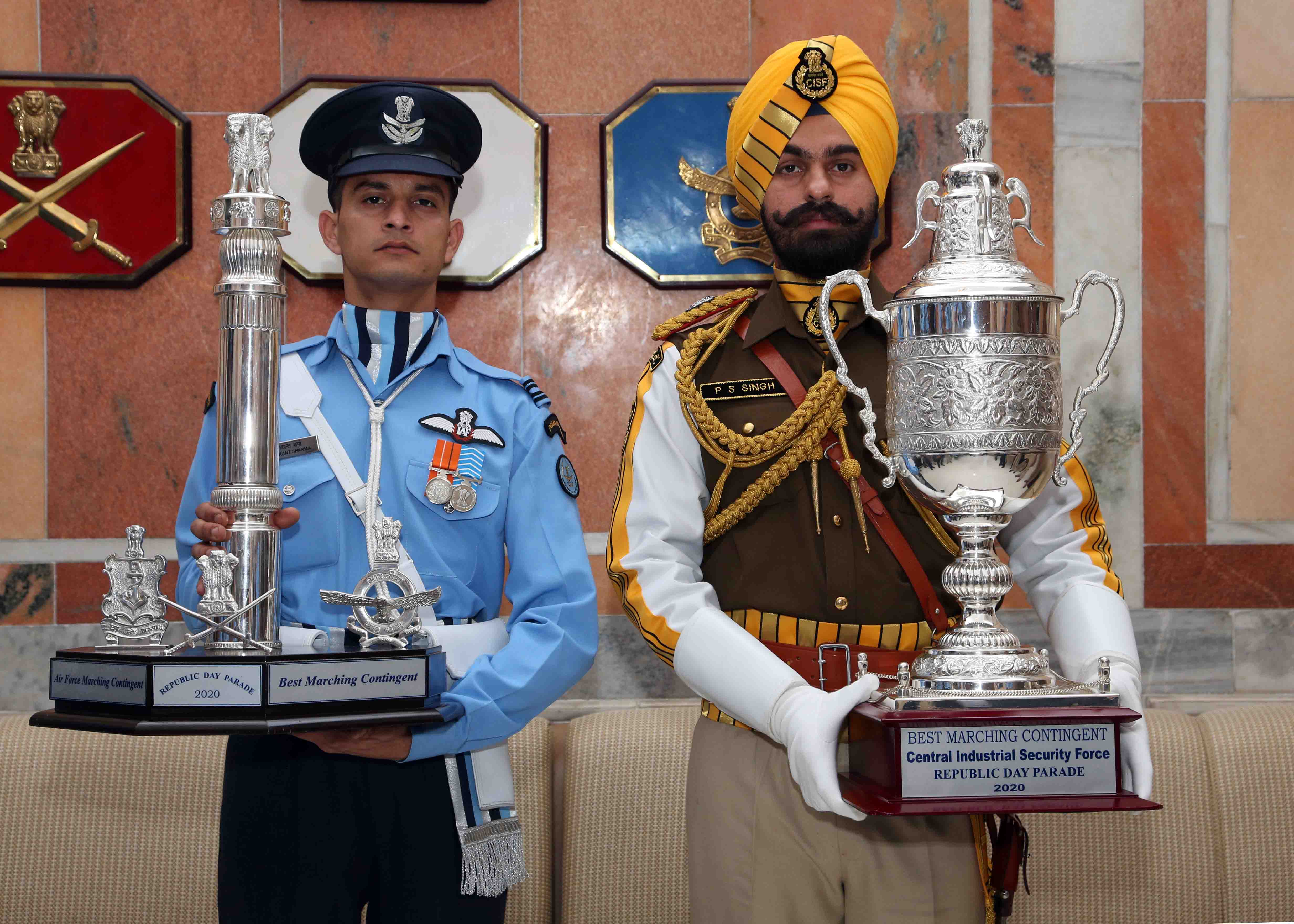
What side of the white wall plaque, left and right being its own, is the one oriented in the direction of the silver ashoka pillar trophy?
front

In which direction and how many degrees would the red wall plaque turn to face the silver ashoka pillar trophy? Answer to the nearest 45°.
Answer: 0° — it already faces it

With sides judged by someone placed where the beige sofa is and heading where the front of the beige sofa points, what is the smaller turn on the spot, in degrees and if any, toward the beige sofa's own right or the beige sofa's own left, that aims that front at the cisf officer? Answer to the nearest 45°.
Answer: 0° — it already faces them

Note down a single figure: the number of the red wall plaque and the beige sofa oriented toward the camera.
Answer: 2

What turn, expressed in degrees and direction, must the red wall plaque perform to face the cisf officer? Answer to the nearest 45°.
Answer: approximately 45° to its left

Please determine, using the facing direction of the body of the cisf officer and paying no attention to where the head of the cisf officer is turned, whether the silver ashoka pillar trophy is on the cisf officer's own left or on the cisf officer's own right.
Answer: on the cisf officer's own right
